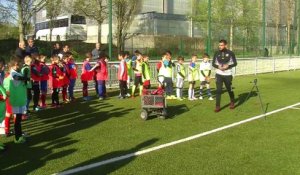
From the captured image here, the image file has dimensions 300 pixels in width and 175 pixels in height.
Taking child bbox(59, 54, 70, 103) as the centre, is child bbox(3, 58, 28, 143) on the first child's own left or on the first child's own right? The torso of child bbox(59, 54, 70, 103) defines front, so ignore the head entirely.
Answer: on the first child's own right

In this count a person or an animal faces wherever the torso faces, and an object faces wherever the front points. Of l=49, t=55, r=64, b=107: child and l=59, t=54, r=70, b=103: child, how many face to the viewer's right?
2

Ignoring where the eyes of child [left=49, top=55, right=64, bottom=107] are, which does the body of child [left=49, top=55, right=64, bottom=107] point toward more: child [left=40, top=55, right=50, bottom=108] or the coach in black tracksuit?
the coach in black tracksuit

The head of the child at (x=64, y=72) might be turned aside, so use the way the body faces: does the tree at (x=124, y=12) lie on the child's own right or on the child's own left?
on the child's own left

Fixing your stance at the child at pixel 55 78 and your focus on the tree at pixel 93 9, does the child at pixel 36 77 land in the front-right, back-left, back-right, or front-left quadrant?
back-left

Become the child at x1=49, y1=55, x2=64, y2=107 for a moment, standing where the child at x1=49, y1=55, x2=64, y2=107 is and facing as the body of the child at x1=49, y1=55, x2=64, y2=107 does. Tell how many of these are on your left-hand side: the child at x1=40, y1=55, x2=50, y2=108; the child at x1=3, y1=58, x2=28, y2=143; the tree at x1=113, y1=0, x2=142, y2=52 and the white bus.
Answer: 2

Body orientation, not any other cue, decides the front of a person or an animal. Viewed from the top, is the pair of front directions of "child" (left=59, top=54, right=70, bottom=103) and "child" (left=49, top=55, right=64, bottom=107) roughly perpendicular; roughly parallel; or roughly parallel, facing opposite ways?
roughly parallel

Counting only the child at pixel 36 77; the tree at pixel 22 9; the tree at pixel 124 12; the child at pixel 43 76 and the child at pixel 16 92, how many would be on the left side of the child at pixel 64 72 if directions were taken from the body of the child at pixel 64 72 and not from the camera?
2

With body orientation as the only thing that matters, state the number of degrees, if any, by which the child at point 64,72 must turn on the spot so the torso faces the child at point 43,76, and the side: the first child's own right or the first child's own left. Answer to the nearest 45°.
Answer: approximately 135° to the first child's own right

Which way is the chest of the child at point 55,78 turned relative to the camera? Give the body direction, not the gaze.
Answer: to the viewer's right
